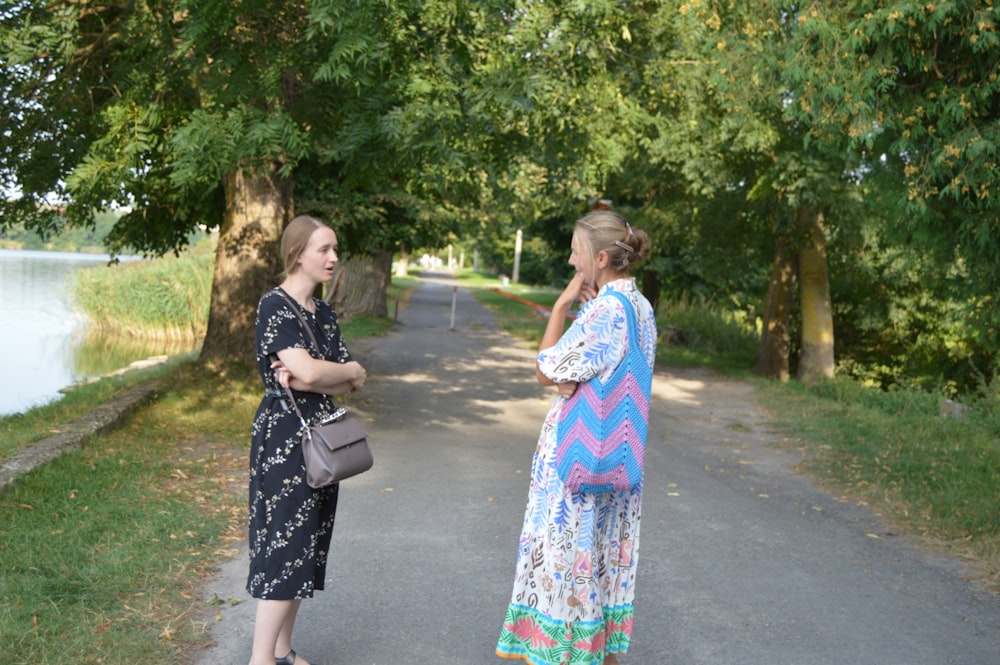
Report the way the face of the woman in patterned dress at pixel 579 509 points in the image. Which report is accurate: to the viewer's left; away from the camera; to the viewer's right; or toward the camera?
to the viewer's left

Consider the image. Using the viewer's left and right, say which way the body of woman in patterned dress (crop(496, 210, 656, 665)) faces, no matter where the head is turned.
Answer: facing to the left of the viewer

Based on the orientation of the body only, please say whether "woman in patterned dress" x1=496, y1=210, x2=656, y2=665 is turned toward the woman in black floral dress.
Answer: yes
